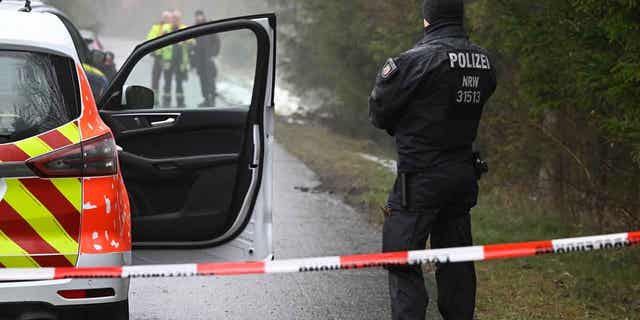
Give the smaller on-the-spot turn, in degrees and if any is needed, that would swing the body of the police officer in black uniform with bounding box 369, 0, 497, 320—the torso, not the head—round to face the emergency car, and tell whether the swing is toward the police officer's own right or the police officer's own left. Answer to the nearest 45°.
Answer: approximately 45° to the police officer's own left

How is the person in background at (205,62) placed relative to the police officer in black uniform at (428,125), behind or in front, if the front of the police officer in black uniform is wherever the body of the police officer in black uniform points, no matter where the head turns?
in front

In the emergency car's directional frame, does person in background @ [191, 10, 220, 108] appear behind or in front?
in front

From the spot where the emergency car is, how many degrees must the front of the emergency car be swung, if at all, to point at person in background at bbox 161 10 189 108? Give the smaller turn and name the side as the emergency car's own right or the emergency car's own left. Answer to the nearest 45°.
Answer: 0° — it already faces them

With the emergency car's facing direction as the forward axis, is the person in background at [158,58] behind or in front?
in front

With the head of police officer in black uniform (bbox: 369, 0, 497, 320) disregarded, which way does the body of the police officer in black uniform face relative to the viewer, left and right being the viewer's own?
facing away from the viewer and to the left of the viewer

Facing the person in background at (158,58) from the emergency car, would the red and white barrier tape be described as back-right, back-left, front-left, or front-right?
back-right

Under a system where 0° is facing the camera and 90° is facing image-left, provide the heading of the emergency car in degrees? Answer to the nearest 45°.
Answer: approximately 180°
